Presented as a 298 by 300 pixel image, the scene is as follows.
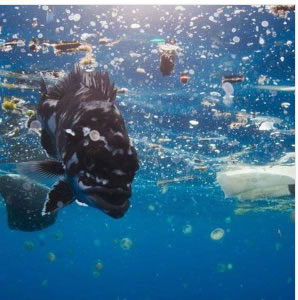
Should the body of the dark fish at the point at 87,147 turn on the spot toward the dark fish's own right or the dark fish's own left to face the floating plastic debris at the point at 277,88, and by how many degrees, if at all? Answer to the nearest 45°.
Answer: approximately 90° to the dark fish's own left

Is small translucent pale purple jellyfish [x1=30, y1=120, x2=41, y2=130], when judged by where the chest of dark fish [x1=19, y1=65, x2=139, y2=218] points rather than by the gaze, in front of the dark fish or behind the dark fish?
behind

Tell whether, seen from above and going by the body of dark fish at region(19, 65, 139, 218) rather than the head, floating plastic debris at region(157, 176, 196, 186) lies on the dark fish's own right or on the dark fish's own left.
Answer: on the dark fish's own left

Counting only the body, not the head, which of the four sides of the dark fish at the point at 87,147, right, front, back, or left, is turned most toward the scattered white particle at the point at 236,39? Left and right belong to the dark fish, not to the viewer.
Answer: left

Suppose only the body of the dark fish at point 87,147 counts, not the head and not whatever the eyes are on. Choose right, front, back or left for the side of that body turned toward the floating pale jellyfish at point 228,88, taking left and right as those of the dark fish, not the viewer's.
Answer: left

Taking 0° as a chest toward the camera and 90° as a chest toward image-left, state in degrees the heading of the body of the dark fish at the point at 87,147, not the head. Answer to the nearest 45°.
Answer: approximately 315°

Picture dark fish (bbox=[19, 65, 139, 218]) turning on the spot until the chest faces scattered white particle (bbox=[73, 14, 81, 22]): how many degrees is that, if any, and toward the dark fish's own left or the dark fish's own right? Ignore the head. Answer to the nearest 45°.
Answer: approximately 135° to the dark fish's own left
